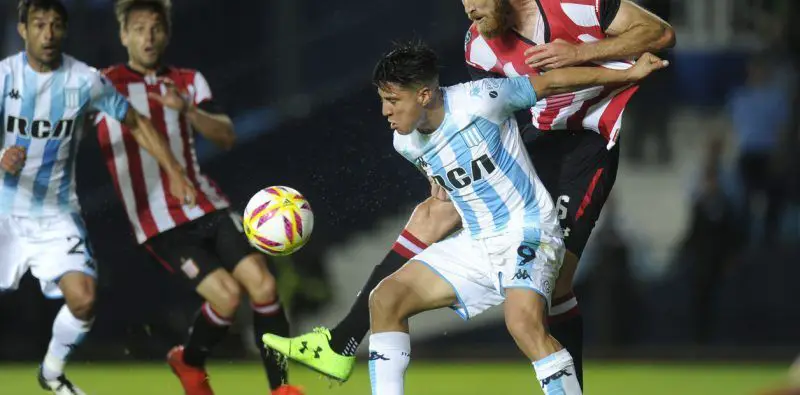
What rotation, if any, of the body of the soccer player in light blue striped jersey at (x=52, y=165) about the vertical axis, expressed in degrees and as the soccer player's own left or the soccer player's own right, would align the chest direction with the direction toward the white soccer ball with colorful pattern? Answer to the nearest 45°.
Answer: approximately 45° to the soccer player's own left

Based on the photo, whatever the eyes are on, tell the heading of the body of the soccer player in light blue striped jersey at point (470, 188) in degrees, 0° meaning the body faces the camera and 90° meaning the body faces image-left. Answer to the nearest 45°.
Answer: approximately 45°

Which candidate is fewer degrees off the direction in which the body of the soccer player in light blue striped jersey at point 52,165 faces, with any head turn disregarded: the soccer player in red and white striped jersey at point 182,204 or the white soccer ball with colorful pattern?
the white soccer ball with colorful pattern

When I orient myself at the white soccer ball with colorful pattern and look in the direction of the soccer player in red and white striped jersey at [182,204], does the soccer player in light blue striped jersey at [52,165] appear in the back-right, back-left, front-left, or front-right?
front-left

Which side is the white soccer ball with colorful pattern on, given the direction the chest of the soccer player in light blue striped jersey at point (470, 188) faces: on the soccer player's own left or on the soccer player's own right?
on the soccer player's own right

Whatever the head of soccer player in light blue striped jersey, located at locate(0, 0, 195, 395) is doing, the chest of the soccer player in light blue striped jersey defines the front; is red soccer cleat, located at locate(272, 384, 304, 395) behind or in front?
in front

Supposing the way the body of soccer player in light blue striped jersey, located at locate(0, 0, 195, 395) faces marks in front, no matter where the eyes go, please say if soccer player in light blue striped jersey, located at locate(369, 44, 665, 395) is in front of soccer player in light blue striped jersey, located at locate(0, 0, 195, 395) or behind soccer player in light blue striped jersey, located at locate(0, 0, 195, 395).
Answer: in front

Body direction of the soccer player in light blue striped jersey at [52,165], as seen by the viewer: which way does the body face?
toward the camera

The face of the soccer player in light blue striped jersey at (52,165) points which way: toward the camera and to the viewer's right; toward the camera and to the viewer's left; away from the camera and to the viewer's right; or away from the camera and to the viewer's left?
toward the camera and to the viewer's right

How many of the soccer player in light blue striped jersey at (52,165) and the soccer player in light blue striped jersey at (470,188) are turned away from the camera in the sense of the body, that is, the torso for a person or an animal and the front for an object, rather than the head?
0
